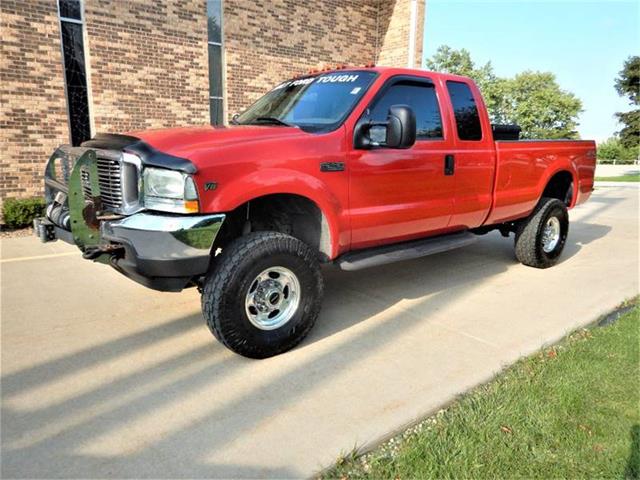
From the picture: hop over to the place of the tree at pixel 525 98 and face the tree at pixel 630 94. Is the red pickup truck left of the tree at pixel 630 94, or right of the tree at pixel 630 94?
right

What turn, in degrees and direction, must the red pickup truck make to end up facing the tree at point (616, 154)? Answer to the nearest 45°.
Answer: approximately 180°

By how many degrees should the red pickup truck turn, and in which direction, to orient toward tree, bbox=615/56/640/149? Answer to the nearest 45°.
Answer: approximately 180°

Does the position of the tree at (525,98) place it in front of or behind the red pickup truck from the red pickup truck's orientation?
behind

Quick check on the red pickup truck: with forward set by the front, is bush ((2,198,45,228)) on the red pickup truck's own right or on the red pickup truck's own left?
on the red pickup truck's own right

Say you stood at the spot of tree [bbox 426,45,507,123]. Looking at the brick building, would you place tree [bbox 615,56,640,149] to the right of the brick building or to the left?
left

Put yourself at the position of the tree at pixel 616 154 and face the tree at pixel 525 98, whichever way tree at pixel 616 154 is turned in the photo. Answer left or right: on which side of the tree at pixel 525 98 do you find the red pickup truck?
left

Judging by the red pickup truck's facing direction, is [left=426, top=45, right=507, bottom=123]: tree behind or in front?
behind

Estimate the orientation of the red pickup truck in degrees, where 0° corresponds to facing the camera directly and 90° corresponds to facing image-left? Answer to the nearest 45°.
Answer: approximately 45°

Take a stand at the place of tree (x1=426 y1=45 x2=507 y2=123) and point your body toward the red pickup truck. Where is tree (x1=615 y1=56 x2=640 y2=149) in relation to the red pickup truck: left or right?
left
